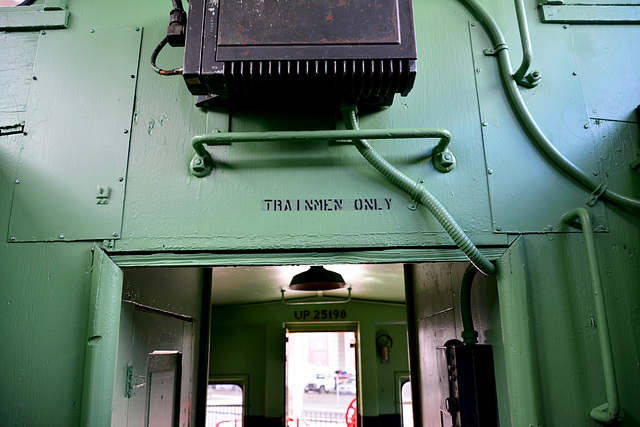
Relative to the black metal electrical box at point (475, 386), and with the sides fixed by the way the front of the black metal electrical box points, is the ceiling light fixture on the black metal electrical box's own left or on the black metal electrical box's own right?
on the black metal electrical box's own right

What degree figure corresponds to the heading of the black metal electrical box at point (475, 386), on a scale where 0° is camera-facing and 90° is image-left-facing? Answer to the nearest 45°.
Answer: approximately 90°

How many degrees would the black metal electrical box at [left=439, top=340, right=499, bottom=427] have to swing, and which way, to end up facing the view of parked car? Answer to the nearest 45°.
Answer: approximately 90° to its right

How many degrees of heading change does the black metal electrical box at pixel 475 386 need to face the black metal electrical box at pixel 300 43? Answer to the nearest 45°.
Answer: approximately 45° to its left
